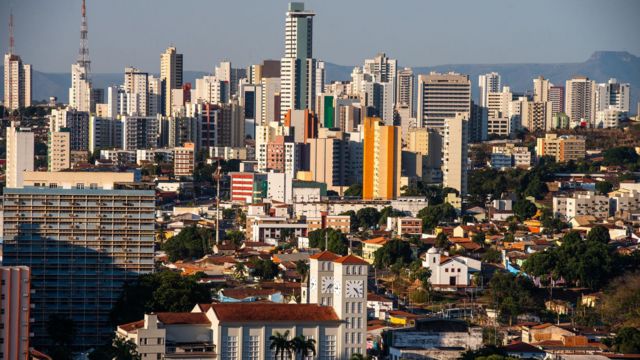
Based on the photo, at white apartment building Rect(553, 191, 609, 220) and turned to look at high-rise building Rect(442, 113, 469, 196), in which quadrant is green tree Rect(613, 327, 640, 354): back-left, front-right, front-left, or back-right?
back-left

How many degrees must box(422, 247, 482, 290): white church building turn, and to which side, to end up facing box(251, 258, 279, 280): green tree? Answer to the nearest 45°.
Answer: approximately 90° to its right

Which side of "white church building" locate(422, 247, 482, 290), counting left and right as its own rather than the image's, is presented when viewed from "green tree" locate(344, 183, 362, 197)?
back

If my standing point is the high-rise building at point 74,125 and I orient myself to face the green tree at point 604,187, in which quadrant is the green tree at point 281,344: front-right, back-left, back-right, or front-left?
front-right

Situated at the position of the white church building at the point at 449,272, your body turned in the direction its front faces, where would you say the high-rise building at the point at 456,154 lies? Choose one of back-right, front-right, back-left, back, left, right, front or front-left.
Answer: back

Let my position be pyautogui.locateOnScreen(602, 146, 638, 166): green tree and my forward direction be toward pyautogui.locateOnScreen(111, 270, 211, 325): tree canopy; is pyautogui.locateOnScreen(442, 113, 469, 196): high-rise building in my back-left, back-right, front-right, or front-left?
front-right

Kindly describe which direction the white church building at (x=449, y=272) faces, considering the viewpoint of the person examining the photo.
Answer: facing the viewer

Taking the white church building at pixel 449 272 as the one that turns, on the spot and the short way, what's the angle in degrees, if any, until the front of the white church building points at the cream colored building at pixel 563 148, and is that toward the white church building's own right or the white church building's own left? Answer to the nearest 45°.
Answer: approximately 180°

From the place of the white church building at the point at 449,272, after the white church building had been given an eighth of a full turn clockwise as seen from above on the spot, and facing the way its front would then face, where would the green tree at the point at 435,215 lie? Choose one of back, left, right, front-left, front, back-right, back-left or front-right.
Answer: back-right

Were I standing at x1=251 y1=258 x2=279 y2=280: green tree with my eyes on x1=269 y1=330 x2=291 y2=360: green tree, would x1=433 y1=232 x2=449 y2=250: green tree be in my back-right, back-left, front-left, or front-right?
back-left

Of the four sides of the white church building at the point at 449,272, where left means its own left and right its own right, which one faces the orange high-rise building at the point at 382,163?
back

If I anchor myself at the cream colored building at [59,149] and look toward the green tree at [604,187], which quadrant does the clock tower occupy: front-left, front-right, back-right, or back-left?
front-right
